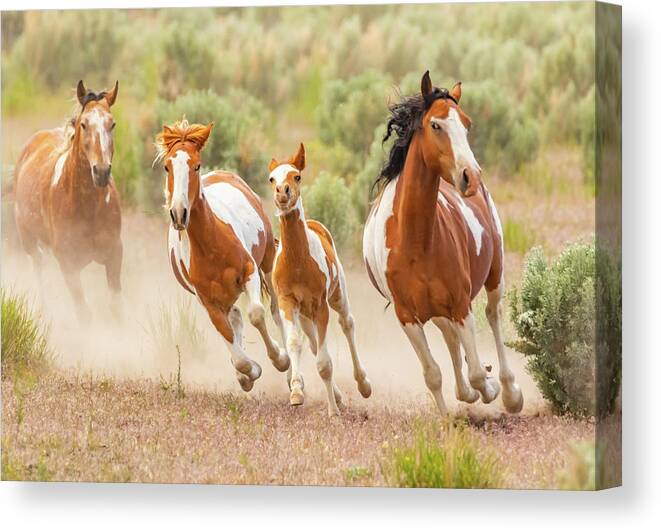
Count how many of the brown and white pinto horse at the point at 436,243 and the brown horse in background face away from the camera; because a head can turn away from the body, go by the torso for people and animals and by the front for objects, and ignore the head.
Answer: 0

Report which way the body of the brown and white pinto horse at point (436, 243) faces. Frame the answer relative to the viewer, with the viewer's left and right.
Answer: facing the viewer

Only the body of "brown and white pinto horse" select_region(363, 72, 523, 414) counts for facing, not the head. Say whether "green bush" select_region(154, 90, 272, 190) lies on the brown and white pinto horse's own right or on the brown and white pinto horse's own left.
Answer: on the brown and white pinto horse's own right

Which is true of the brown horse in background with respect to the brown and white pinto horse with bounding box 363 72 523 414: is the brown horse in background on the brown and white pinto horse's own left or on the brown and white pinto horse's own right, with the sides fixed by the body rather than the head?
on the brown and white pinto horse's own right

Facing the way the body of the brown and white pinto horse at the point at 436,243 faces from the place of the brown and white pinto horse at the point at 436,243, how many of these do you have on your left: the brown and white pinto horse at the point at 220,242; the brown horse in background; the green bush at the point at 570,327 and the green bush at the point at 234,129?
1

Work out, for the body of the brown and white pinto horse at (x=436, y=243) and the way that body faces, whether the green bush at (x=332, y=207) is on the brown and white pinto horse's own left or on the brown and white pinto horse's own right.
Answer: on the brown and white pinto horse's own right
